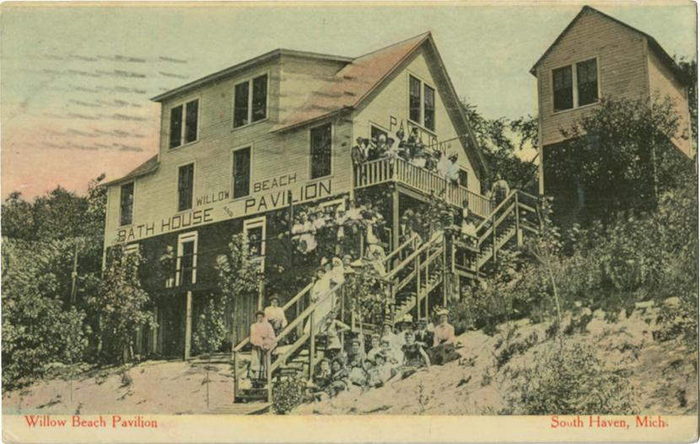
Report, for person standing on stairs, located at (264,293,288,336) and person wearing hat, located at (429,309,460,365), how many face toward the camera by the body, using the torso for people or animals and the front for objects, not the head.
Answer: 2

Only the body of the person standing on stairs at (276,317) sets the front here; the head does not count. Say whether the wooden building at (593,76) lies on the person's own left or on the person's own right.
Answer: on the person's own left

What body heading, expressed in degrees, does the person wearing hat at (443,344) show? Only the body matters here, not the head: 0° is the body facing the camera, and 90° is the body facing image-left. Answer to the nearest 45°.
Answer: approximately 0°

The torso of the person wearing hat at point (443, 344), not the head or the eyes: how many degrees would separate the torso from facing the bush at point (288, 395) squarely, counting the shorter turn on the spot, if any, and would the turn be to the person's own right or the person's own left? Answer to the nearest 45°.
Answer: approximately 90° to the person's own right

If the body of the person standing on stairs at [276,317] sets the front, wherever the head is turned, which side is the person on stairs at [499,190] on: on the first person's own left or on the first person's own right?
on the first person's own left

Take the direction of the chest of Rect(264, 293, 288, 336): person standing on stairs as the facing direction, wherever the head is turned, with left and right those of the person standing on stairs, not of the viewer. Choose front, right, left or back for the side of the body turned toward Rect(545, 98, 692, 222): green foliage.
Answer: left

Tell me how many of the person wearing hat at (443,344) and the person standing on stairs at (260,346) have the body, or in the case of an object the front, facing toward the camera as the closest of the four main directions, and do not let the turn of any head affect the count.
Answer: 2
